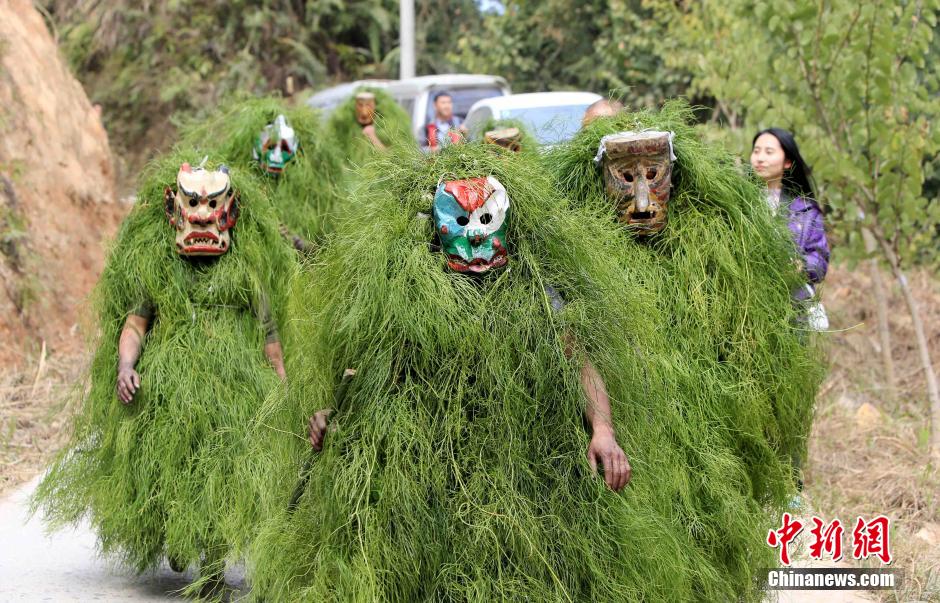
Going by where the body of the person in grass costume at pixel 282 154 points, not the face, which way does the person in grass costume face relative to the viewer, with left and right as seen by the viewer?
facing the viewer

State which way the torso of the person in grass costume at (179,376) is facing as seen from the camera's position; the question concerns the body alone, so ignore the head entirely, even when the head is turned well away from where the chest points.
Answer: toward the camera

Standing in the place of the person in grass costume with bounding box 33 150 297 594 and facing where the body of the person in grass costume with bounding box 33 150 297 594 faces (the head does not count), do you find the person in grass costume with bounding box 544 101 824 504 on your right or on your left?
on your left

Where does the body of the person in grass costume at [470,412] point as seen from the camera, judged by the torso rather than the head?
toward the camera

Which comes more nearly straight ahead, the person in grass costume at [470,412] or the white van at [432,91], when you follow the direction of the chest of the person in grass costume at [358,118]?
the person in grass costume

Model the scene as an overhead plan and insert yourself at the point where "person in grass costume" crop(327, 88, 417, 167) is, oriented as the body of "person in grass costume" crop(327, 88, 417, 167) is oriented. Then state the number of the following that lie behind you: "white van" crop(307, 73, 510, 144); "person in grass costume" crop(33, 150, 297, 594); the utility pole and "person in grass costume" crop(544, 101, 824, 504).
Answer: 2

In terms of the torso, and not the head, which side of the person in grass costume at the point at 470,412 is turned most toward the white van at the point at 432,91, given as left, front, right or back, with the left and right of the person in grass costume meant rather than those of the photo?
back

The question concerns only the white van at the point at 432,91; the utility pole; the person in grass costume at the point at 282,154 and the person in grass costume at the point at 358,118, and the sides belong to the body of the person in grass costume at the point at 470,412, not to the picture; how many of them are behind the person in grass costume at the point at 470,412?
4

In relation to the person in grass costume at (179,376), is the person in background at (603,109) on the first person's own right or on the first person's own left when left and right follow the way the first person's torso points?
on the first person's own left

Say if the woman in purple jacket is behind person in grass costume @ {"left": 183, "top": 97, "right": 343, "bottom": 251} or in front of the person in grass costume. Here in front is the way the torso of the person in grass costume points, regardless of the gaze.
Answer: in front
